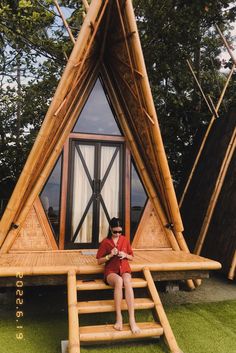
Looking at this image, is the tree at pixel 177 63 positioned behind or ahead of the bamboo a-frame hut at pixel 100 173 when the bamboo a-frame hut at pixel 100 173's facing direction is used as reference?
behind

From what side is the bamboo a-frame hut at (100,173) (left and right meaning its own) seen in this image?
front

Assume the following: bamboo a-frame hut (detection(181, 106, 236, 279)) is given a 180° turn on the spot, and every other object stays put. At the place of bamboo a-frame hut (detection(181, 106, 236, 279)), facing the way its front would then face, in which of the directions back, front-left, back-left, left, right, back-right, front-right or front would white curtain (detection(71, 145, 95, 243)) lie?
left

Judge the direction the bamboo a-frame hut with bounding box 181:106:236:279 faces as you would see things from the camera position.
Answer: facing the viewer and to the right of the viewer

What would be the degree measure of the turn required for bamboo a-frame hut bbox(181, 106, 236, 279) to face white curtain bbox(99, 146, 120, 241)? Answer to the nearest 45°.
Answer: approximately 90° to its right

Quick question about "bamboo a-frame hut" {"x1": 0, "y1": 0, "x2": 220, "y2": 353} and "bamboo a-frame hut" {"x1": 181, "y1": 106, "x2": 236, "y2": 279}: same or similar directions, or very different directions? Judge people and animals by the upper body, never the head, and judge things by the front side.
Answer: same or similar directions

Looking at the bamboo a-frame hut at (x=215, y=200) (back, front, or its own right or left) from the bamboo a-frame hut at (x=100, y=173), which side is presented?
right

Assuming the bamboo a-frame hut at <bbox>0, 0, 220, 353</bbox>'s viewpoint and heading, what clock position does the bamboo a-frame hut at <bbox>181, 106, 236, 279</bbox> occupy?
the bamboo a-frame hut at <bbox>181, 106, 236, 279</bbox> is roughly at 8 o'clock from the bamboo a-frame hut at <bbox>0, 0, 220, 353</bbox>.

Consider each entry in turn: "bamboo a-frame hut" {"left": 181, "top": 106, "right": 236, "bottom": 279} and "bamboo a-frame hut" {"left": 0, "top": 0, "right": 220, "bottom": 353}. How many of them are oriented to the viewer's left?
0
